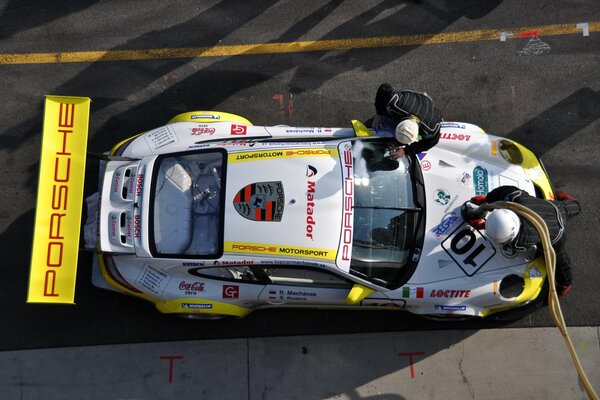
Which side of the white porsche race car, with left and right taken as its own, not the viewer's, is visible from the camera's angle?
right

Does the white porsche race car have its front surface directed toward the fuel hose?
yes
